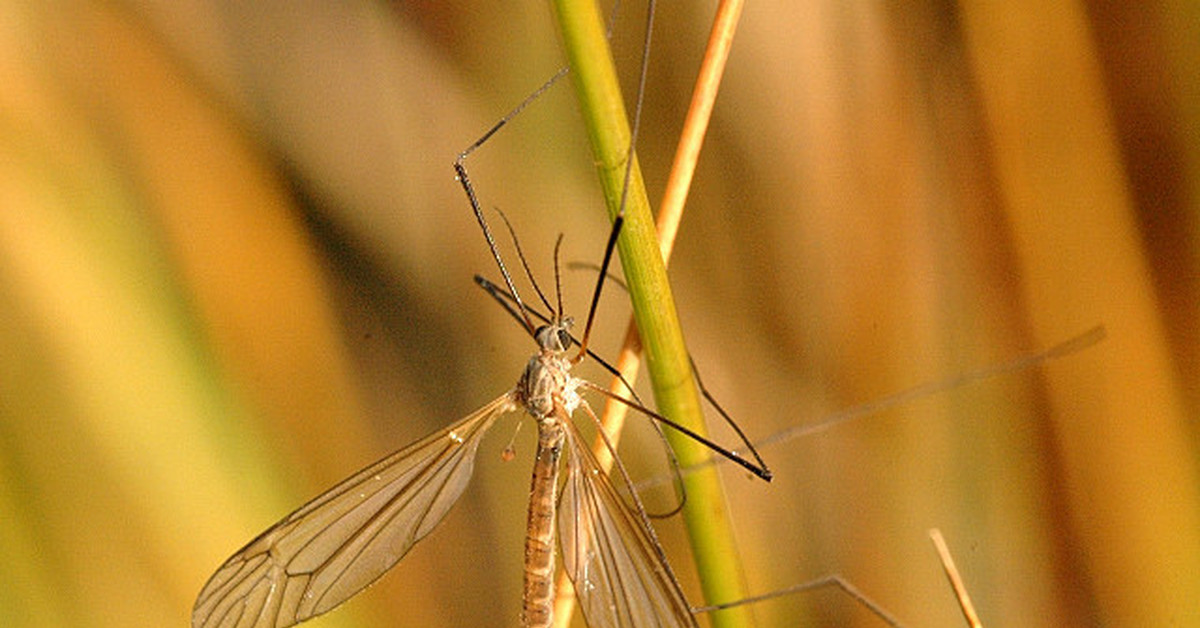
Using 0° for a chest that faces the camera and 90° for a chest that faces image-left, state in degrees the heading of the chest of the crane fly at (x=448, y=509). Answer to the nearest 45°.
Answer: approximately 180°
